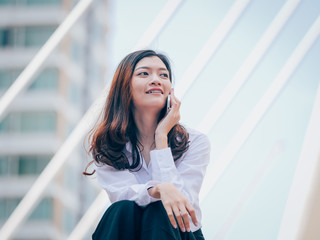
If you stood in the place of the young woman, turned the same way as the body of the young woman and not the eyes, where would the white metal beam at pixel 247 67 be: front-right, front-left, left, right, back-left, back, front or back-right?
back

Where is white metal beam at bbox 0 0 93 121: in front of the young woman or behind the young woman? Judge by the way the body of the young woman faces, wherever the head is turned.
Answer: behind

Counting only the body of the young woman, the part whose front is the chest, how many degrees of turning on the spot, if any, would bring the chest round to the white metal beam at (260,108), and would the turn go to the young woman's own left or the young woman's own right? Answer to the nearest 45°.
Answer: approximately 180°

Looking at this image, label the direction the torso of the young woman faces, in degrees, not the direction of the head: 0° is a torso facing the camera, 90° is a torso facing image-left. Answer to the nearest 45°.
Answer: approximately 0°

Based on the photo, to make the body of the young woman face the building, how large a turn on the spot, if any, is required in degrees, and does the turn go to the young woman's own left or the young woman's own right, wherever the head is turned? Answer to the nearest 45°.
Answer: approximately 180°

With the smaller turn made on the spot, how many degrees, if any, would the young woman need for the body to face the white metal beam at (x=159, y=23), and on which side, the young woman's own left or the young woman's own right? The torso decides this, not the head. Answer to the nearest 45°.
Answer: approximately 180°

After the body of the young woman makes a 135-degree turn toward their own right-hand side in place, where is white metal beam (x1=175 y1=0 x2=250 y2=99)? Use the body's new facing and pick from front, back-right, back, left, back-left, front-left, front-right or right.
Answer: front-right

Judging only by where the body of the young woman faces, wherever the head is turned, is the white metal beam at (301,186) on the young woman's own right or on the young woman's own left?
on the young woman's own left
